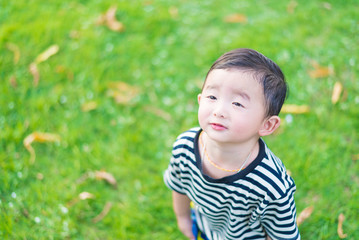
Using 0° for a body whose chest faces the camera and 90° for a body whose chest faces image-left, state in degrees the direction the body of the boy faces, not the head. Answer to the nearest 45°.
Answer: approximately 45°

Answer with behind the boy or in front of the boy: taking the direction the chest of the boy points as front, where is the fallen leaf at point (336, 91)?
behind

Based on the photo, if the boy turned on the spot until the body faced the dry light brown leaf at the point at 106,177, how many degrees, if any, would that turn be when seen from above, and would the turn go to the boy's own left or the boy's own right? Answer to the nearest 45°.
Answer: approximately 90° to the boy's own right

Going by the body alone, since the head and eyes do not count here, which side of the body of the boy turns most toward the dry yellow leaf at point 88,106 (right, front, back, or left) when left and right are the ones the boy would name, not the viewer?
right

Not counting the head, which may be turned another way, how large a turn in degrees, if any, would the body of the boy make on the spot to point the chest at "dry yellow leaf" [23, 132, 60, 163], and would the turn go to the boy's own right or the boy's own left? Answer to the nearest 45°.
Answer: approximately 90° to the boy's own right

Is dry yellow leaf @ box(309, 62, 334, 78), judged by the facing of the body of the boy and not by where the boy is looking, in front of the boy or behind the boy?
behind

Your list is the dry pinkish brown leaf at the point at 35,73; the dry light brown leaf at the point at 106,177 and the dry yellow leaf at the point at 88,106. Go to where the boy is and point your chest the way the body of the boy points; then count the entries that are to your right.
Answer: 3

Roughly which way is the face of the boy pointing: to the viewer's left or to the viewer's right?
to the viewer's left

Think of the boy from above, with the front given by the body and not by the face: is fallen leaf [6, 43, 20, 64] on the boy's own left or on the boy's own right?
on the boy's own right
